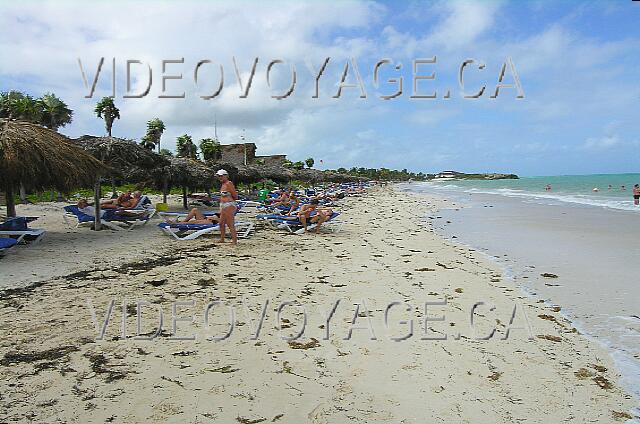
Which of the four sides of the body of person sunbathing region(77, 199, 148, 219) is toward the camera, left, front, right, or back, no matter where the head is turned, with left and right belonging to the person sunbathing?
right

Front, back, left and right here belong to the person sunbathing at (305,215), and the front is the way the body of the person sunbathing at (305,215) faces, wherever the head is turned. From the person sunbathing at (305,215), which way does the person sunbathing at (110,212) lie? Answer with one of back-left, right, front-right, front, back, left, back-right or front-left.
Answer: back

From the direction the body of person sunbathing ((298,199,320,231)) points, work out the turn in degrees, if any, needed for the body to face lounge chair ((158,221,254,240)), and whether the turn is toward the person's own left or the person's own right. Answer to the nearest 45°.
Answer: approximately 135° to the person's own right

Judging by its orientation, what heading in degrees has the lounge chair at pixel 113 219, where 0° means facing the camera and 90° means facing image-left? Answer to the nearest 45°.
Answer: approximately 270°

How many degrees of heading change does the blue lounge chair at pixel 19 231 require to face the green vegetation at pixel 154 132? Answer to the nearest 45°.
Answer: approximately 90° to its left

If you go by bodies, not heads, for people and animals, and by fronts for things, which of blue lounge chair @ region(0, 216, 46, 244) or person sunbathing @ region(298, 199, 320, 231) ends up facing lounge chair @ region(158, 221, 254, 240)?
the blue lounge chair

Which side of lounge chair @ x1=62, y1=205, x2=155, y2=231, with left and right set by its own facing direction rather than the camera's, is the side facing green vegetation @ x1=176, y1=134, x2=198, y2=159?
left

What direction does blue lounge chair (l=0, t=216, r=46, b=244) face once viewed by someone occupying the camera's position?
facing to the right of the viewer
